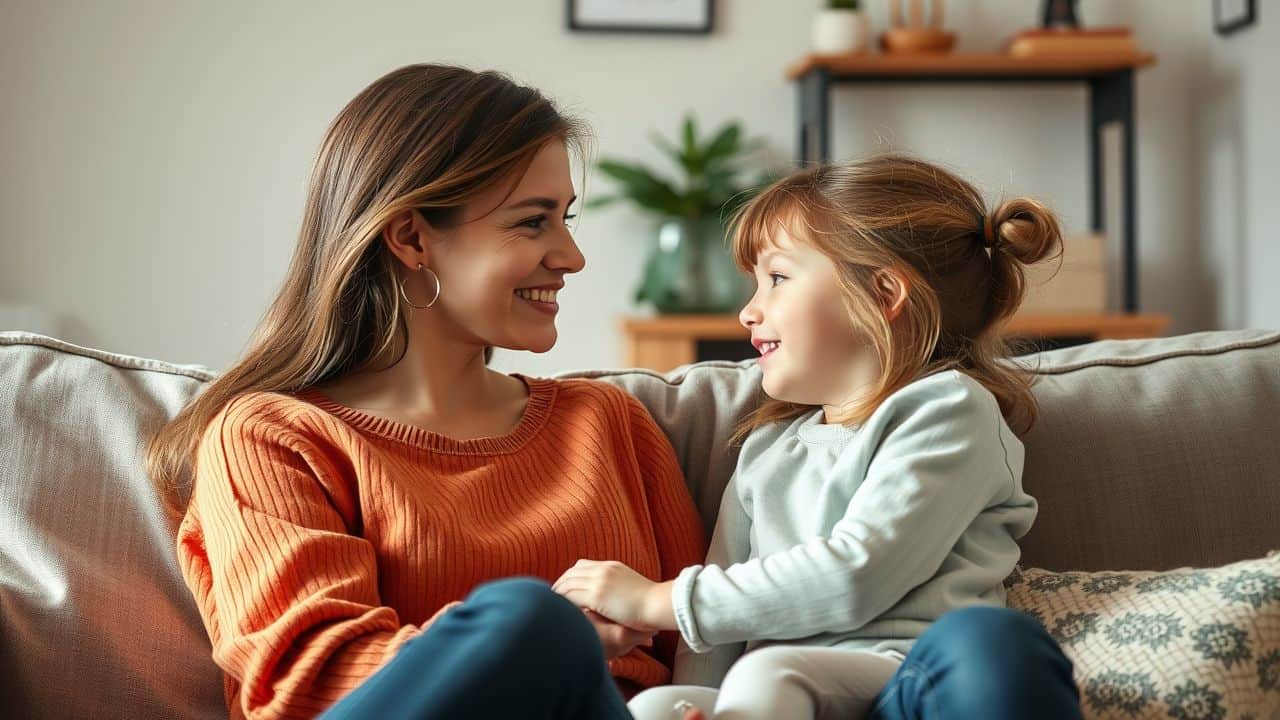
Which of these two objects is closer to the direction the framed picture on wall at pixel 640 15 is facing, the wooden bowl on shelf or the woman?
the woman

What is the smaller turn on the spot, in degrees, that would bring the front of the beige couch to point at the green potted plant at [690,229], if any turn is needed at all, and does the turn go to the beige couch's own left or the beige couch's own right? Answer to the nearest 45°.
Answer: approximately 180°

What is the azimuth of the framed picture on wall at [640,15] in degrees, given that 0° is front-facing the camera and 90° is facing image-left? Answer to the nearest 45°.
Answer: approximately 0°

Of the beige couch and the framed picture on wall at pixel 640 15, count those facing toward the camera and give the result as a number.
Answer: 2

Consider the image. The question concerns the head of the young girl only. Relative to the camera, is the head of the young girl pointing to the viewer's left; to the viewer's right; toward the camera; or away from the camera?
to the viewer's left

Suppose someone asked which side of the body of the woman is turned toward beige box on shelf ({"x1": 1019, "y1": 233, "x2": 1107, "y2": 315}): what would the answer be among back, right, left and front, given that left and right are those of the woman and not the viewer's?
left

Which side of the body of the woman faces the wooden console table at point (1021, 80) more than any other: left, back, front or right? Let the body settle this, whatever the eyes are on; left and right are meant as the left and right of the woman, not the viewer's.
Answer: left

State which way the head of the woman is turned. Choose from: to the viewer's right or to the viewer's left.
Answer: to the viewer's right

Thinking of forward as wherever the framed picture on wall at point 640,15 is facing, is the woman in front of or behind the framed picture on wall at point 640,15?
in front

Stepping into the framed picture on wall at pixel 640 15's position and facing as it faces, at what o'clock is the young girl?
The young girl is roughly at 12 o'clock from the framed picture on wall.

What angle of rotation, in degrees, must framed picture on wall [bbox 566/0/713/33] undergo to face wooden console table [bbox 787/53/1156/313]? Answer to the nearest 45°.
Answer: approximately 90° to its left
